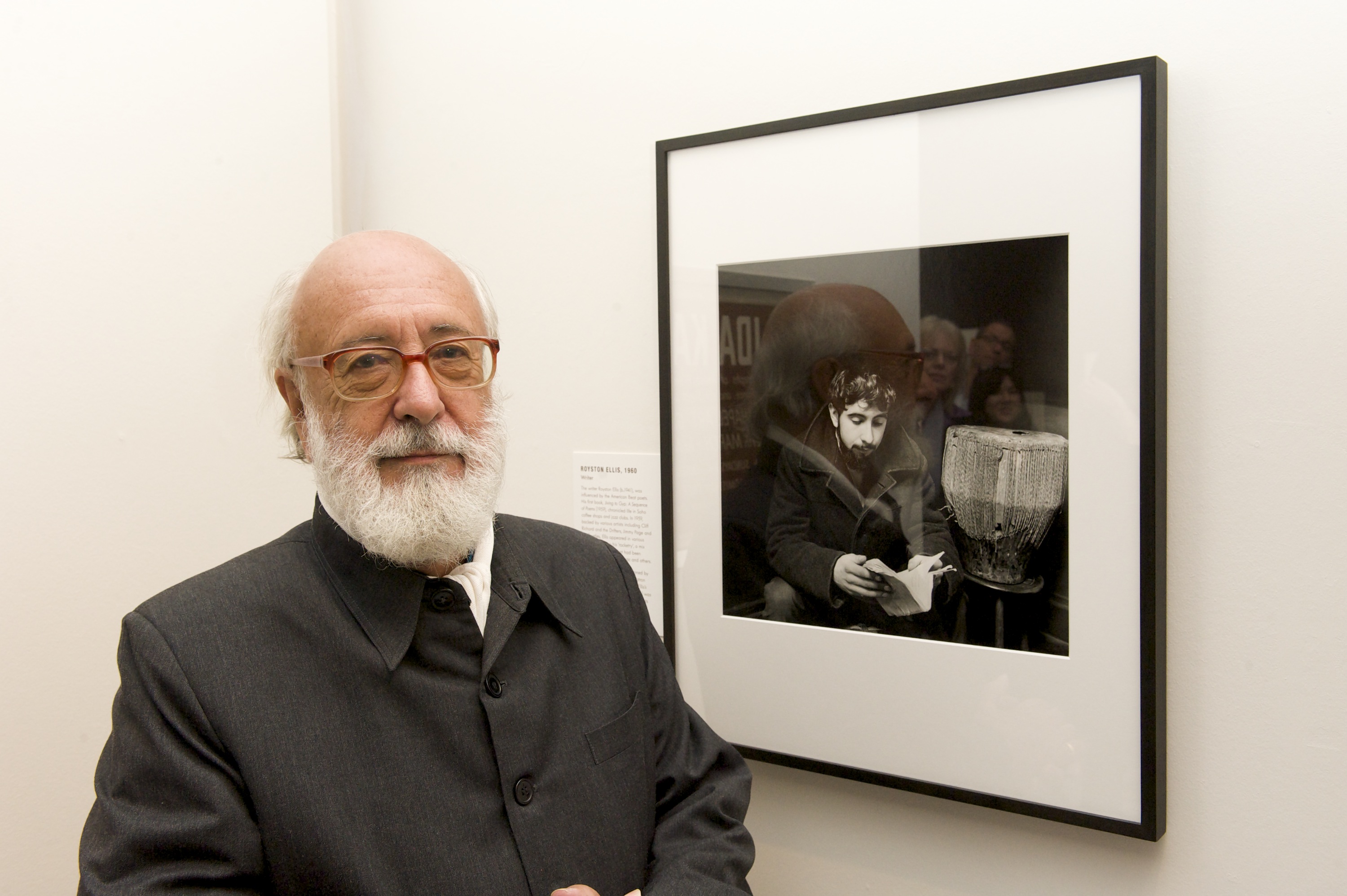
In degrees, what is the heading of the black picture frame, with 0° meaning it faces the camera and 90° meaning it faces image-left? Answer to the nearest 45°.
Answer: approximately 45°

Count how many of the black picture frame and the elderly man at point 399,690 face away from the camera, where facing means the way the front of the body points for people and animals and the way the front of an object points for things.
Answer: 0

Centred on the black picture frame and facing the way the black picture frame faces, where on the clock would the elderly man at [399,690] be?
The elderly man is roughly at 1 o'clock from the black picture frame.

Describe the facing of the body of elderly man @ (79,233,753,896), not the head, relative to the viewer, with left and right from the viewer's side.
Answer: facing the viewer and to the right of the viewer
